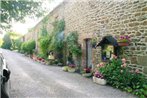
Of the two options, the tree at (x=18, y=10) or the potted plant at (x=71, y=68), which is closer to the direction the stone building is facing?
the tree

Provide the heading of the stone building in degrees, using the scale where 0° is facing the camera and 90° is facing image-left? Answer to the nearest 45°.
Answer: approximately 45°

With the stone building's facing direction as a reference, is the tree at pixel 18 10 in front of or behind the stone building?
in front
